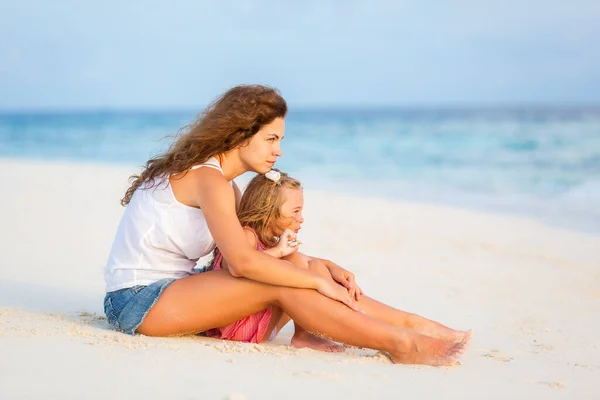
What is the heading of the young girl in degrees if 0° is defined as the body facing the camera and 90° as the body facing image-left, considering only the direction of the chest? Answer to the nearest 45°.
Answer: approximately 270°

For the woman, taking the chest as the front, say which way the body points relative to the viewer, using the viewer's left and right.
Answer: facing to the right of the viewer
